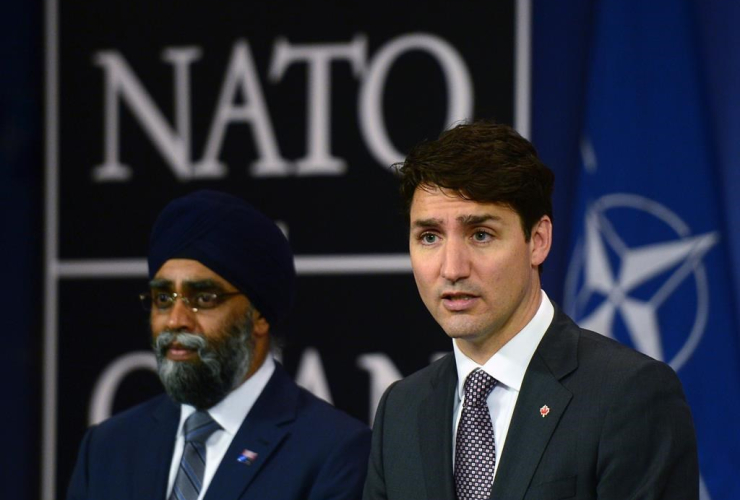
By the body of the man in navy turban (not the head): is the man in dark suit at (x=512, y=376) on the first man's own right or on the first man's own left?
on the first man's own left

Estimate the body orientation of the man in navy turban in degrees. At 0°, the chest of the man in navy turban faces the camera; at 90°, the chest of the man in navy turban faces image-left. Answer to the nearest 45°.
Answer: approximately 45°

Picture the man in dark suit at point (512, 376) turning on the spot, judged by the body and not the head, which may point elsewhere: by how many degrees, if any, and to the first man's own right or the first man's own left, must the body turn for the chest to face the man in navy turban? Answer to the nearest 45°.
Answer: approximately 90° to the first man's own right

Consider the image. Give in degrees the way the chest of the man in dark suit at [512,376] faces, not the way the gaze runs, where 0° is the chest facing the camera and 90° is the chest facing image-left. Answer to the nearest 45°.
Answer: approximately 45°
